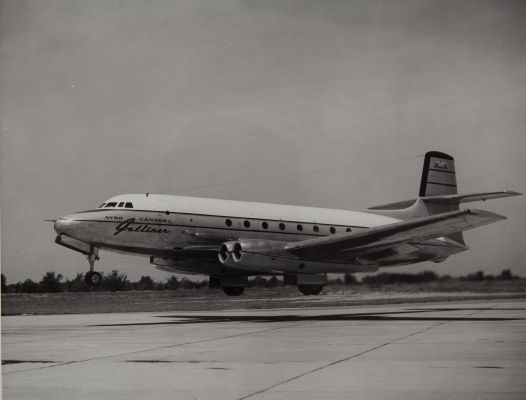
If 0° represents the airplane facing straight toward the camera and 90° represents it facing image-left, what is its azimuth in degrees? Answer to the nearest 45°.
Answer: approximately 45°
